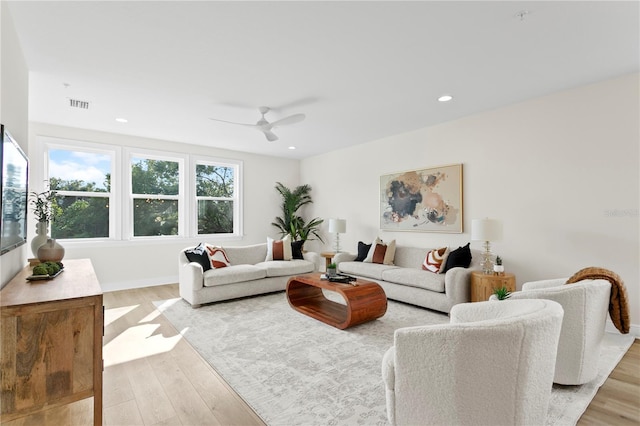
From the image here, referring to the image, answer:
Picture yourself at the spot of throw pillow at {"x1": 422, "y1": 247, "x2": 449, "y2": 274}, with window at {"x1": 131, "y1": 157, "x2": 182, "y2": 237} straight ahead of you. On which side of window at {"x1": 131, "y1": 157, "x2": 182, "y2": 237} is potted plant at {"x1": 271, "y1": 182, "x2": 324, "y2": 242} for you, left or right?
right

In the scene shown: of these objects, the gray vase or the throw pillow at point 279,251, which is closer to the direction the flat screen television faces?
the throw pillow

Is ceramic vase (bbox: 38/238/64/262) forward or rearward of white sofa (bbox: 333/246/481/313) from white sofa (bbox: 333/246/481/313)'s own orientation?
forward

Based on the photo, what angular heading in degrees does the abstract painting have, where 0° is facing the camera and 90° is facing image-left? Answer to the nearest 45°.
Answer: approximately 45°

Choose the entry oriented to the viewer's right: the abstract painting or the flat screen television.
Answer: the flat screen television

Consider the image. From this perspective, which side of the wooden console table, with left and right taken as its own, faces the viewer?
right

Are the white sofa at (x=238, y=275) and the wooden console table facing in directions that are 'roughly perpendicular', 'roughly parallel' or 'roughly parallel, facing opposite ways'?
roughly perpendicular

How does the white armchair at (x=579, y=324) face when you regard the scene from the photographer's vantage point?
facing away from the viewer and to the left of the viewer

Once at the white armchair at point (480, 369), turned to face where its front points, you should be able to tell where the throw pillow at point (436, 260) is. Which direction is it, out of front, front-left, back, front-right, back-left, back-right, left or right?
front-right

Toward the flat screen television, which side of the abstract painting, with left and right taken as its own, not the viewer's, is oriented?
front

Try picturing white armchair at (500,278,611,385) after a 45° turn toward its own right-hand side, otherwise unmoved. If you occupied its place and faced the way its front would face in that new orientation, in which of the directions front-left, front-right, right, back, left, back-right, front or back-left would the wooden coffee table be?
left

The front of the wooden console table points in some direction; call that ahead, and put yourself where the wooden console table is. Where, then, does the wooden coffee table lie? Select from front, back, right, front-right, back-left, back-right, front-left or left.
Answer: front

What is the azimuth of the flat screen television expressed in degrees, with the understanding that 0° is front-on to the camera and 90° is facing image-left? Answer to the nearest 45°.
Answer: approximately 270°
